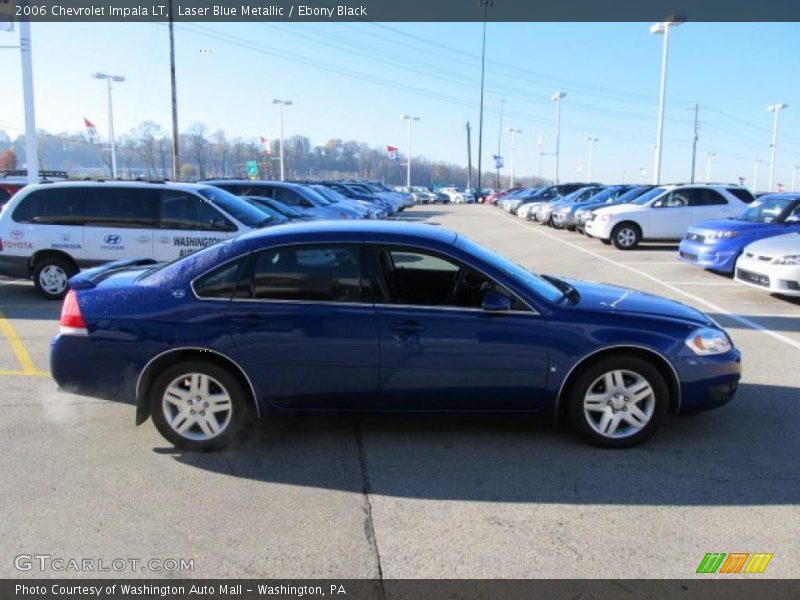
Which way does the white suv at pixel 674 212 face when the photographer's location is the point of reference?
facing to the left of the viewer

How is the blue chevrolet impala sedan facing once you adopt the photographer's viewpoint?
facing to the right of the viewer

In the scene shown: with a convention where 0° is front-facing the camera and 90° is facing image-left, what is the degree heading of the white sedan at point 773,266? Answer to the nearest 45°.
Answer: approximately 45°

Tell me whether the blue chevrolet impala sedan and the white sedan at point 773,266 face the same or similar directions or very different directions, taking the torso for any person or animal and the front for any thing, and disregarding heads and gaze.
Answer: very different directions

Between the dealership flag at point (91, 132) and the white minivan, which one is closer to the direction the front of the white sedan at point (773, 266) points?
the white minivan

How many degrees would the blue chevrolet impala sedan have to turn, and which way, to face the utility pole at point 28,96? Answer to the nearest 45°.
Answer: approximately 135° to its left

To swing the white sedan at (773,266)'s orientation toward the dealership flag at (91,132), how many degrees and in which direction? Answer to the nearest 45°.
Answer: approximately 90° to its right

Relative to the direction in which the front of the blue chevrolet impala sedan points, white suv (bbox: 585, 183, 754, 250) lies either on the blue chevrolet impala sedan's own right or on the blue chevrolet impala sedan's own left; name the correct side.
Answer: on the blue chevrolet impala sedan's own left

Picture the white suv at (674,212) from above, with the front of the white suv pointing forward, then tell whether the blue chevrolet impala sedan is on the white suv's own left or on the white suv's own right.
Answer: on the white suv's own left

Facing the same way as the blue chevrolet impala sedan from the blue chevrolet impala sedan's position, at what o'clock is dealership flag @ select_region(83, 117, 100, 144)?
The dealership flag is roughly at 8 o'clock from the blue chevrolet impala sedan.

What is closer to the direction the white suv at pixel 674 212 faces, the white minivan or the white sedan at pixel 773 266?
the white minivan

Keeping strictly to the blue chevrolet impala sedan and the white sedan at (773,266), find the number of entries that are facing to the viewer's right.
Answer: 1

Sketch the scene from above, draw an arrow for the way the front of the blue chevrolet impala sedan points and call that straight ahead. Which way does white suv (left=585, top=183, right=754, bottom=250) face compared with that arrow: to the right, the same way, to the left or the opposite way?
the opposite way

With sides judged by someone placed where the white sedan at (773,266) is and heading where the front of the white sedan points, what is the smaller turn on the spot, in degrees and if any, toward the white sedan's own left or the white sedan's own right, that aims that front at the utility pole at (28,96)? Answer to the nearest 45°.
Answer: approximately 45° to the white sedan's own right

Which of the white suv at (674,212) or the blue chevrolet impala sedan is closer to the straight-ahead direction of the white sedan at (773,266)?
the blue chevrolet impala sedan

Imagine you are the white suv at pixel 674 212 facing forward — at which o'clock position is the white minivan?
The white minivan is roughly at 10 o'clock from the white suv.
